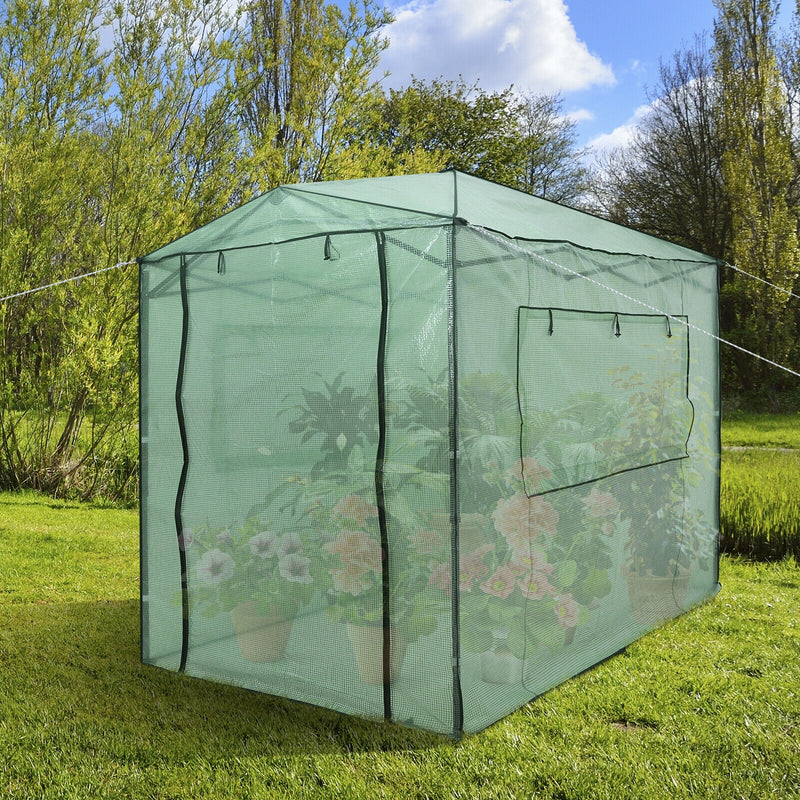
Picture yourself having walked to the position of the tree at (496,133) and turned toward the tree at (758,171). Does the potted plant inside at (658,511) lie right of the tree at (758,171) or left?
right

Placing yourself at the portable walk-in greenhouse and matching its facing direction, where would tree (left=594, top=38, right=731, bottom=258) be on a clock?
The tree is roughly at 5 o'clock from the portable walk-in greenhouse.

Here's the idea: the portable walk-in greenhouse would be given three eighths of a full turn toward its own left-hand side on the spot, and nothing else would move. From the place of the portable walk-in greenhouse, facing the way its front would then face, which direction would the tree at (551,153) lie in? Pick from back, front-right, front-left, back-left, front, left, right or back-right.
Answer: left

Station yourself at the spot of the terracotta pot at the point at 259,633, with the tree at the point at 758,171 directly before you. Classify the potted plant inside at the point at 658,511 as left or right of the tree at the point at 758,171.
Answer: right

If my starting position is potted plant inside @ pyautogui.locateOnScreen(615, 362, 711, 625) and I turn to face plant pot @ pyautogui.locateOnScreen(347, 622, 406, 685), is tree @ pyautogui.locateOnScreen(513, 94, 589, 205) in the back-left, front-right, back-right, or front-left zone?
back-right

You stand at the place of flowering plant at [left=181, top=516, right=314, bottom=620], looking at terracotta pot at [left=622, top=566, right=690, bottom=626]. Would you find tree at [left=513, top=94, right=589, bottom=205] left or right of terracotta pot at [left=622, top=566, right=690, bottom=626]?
left

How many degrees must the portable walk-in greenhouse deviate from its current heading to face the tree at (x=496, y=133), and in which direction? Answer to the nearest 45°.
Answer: approximately 135° to its right

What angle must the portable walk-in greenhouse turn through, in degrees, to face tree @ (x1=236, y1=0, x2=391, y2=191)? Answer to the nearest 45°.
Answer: approximately 135° to its right

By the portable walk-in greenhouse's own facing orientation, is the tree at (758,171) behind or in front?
behind

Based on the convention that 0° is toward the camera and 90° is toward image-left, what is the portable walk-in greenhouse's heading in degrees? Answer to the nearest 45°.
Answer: approximately 45°
